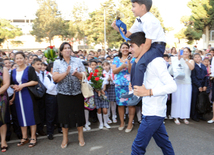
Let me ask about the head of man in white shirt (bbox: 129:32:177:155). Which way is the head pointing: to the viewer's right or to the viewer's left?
to the viewer's left

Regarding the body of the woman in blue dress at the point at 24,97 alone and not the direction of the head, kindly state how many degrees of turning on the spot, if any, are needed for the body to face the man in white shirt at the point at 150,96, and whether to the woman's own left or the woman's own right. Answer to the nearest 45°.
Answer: approximately 90° to the woman's own left

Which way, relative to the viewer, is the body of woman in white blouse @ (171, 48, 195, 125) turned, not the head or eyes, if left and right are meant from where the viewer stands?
facing the viewer and to the left of the viewer

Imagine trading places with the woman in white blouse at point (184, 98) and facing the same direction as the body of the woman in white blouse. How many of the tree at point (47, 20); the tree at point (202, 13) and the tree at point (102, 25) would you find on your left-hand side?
0

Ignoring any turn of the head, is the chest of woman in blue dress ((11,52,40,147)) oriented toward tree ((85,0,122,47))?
no

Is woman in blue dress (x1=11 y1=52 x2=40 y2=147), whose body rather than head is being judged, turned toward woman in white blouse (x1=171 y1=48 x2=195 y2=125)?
no

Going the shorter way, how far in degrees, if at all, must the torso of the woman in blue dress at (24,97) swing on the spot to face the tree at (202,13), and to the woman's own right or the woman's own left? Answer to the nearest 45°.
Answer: approximately 180°

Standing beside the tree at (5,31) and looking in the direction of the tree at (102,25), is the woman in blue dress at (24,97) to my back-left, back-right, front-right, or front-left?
front-right

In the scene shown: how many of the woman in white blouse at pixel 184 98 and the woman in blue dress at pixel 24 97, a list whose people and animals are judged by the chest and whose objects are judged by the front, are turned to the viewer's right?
0

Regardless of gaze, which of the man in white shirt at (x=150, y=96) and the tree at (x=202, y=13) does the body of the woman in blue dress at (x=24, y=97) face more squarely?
the man in white shirt

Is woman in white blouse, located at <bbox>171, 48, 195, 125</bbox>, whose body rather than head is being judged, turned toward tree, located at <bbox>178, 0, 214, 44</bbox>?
no

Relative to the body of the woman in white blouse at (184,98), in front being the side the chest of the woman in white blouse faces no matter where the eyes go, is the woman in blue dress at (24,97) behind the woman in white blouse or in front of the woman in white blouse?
in front

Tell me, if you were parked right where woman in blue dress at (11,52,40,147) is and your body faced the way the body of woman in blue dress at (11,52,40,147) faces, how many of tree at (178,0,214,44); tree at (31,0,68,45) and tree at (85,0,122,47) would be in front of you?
0
